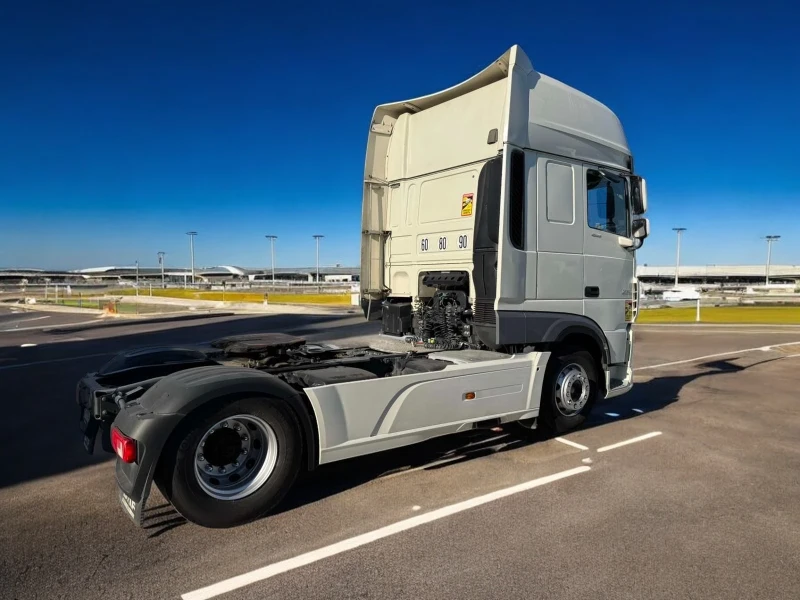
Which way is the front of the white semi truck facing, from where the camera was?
facing away from the viewer and to the right of the viewer
